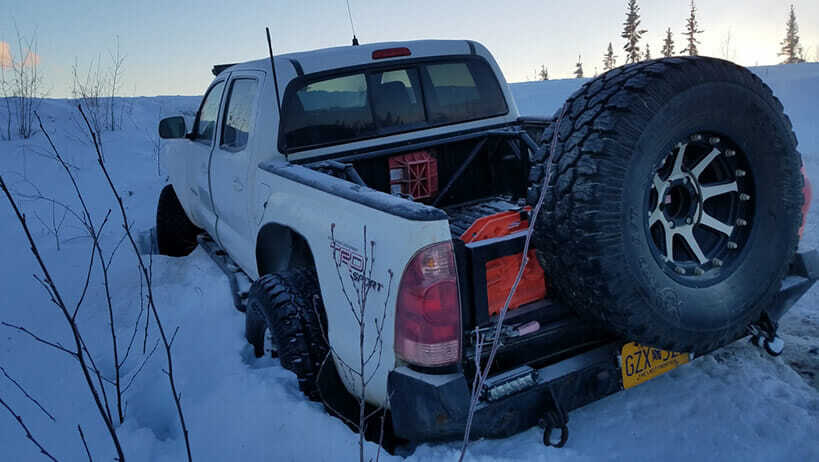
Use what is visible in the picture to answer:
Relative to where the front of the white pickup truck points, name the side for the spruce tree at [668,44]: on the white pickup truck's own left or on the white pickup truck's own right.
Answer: on the white pickup truck's own right

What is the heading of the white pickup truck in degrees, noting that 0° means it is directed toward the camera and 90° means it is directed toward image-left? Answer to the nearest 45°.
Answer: approximately 135°
